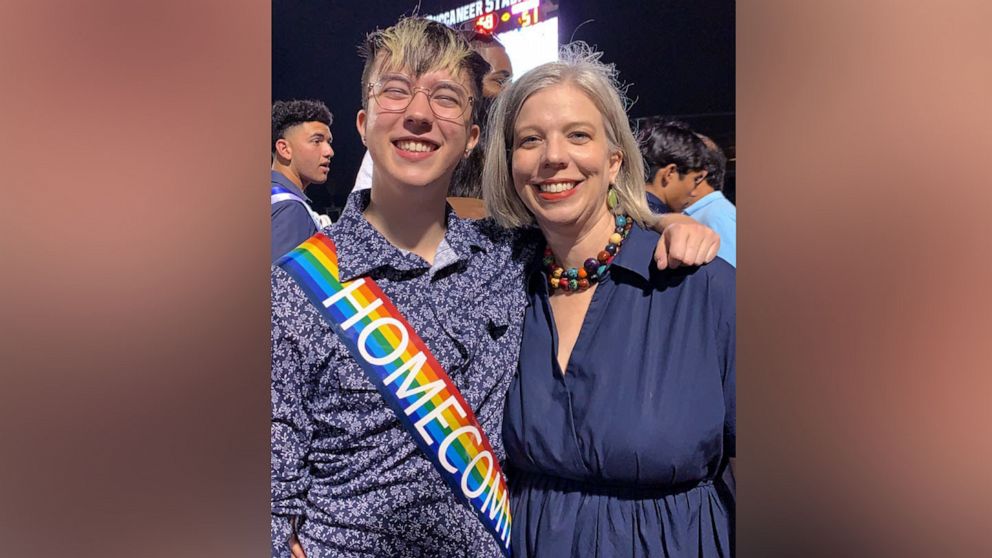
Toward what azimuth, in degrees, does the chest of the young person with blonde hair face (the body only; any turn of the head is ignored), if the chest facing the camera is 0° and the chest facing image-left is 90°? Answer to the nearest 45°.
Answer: approximately 0°
